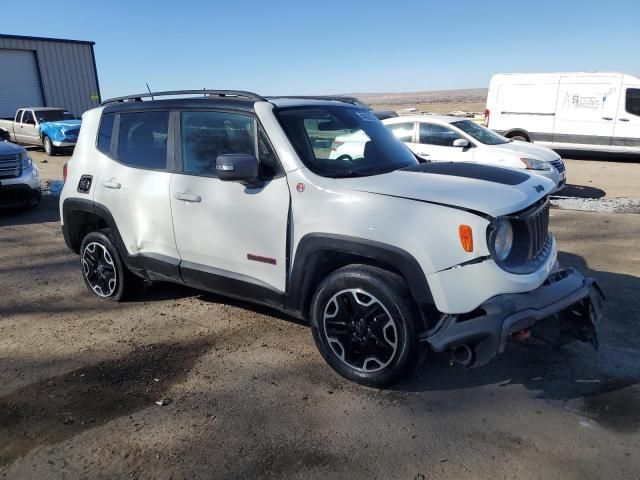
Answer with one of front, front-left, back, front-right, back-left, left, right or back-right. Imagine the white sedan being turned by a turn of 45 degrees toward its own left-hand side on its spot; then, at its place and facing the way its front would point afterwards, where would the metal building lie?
back-left

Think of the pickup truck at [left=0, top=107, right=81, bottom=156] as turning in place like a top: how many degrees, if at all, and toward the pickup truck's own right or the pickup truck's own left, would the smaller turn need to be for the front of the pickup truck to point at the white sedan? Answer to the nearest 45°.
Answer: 0° — it already faces it

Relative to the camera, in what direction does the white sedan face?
facing the viewer and to the right of the viewer

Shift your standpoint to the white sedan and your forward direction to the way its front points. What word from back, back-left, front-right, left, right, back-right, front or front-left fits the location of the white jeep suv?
front-right

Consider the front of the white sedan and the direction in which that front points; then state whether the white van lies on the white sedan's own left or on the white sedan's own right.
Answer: on the white sedan's own left

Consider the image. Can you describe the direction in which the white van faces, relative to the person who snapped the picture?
facing to the right of the viewer

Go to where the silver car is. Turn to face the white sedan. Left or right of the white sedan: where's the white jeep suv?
right

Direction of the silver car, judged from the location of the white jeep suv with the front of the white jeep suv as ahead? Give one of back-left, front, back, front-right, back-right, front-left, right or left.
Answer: back

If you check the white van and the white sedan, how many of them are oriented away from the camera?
0

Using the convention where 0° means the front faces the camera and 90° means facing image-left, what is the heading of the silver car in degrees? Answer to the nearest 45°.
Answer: approximately 315°

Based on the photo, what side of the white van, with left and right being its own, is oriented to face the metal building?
back

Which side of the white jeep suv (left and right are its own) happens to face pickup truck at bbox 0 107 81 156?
back

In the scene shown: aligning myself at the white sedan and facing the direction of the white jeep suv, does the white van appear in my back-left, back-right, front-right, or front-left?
back-left

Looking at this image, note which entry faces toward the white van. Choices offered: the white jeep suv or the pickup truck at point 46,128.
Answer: the pickup truck

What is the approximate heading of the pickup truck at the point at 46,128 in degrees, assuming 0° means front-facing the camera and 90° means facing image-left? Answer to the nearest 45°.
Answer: approximately 315°
